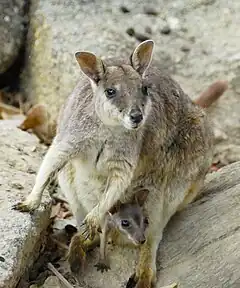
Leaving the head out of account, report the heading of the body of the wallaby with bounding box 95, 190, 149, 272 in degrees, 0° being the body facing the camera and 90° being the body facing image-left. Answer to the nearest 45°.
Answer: approximately 315°

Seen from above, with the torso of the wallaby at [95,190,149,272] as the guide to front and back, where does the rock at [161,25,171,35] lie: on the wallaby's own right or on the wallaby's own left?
on the wallaby's own left

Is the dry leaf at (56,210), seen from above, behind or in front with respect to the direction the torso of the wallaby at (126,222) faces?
behind
